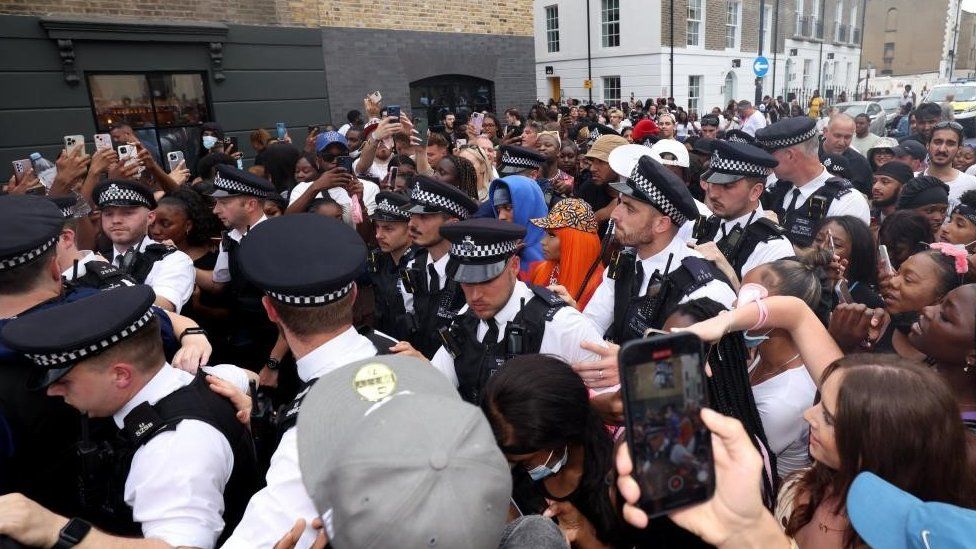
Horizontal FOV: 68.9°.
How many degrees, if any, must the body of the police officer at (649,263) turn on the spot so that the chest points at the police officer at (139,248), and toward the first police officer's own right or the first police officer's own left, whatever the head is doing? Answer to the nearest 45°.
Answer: approximately 45° to the first police officer's own right

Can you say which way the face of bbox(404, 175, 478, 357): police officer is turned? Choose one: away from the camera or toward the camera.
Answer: toward the camera

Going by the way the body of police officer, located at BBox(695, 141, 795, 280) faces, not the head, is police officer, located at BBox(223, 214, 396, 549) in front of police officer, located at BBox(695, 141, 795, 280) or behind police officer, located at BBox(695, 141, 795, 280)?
in front

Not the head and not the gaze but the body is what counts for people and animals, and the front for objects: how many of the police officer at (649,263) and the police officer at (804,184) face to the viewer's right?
0

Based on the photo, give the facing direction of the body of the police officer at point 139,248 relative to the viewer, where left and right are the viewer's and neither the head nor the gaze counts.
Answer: facing the viewer and to the left of the viewer

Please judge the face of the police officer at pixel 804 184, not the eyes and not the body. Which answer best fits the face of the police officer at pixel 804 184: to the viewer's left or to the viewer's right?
to the viewer's left

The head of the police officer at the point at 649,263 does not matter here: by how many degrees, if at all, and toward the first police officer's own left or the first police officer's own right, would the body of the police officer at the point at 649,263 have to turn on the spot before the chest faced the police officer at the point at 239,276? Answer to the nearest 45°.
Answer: approximately 45° to the first police officer's own right

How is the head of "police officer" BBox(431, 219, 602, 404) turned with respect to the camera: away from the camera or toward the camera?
toward the camera

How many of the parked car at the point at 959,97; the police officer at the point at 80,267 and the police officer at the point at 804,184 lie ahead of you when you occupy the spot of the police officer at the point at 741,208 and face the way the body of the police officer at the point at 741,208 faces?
1

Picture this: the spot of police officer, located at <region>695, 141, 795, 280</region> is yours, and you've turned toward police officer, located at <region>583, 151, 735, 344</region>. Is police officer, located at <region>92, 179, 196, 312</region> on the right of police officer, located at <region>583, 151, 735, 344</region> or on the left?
right

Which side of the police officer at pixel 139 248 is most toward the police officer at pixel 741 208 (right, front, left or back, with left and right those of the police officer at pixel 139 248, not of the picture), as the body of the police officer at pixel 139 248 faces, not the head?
left
